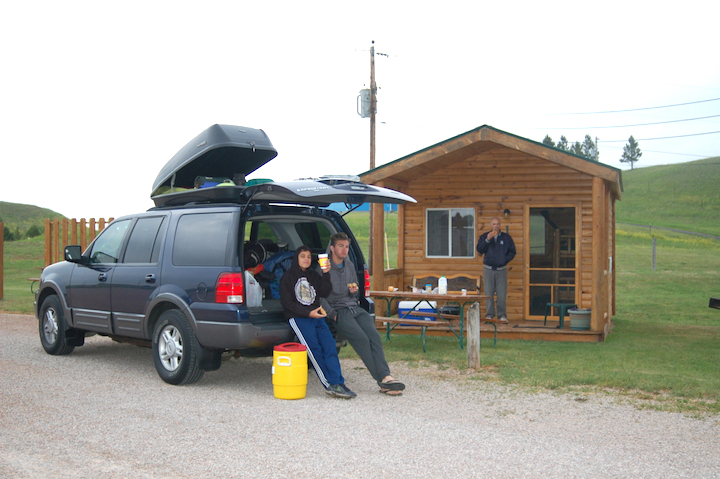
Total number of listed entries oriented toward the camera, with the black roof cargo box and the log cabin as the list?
1

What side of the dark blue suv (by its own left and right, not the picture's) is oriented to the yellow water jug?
back

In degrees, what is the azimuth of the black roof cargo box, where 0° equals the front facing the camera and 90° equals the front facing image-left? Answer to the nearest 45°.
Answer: approximately 135°

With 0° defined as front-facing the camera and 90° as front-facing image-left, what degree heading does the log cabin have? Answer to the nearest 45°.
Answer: approximately 0°

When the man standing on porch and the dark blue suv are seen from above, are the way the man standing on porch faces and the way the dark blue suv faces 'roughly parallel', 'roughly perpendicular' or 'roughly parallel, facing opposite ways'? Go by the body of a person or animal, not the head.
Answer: roughly perpendicular

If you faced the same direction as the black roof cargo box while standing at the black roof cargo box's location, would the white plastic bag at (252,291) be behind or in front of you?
behind

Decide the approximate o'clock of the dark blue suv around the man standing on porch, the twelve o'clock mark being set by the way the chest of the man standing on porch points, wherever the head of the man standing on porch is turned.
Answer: The dark blue suv is roughly at 1 o'clock from the man standing on porch.

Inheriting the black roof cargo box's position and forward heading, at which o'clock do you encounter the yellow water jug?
The yellow water jug is roughly at 7 o'clock from the black roof cargo box.

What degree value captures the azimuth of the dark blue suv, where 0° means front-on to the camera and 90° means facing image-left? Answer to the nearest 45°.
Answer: approximately 135°

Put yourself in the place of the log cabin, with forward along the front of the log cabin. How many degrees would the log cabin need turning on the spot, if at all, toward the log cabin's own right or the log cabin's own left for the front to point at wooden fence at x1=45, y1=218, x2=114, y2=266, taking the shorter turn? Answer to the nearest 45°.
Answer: approximately 90° to the log cabin's own right

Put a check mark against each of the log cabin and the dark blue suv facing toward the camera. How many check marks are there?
1

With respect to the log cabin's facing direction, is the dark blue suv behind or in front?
in front

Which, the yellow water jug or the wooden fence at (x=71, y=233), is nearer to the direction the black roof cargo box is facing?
the wooden fence

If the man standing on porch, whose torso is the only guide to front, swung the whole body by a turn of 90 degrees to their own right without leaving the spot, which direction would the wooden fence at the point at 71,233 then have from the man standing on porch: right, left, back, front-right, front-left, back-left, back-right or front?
front

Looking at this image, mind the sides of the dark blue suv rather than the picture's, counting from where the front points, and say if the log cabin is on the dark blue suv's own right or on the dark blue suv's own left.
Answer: on the dark blue suv's own right

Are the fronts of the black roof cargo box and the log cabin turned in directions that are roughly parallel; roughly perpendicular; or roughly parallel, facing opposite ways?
roughly perpendicular
